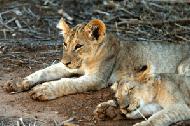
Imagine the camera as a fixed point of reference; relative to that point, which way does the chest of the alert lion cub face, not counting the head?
to the viewer's left

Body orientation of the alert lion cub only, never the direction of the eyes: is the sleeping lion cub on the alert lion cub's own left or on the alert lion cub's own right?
on the alert lion cub's own left
